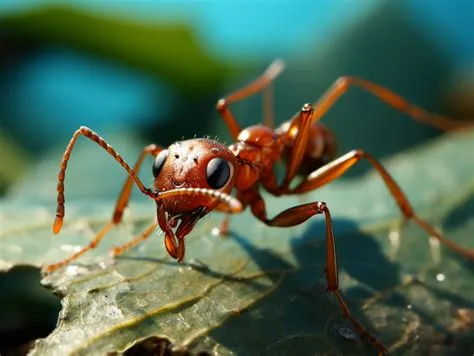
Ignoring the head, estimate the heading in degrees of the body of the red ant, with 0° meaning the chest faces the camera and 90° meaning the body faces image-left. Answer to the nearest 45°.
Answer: approximately 45°
